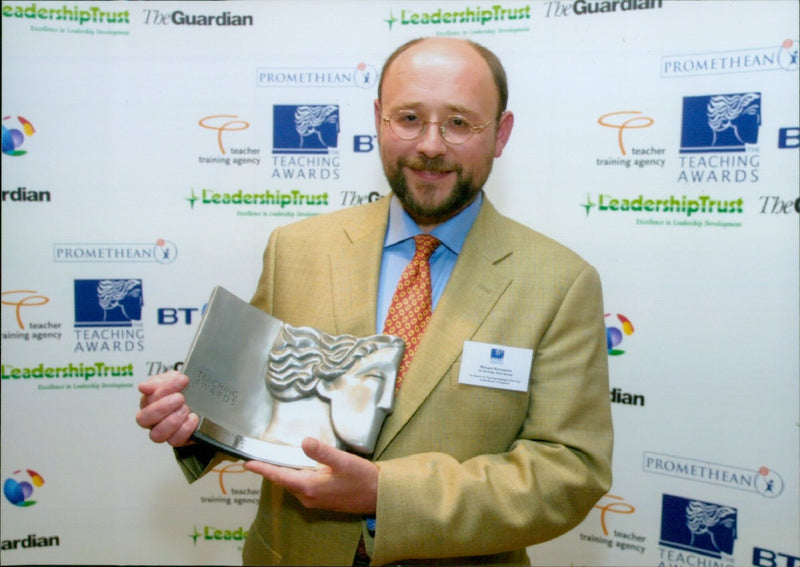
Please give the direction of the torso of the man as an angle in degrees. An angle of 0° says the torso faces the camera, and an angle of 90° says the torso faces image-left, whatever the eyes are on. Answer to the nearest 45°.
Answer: approximately 45°
